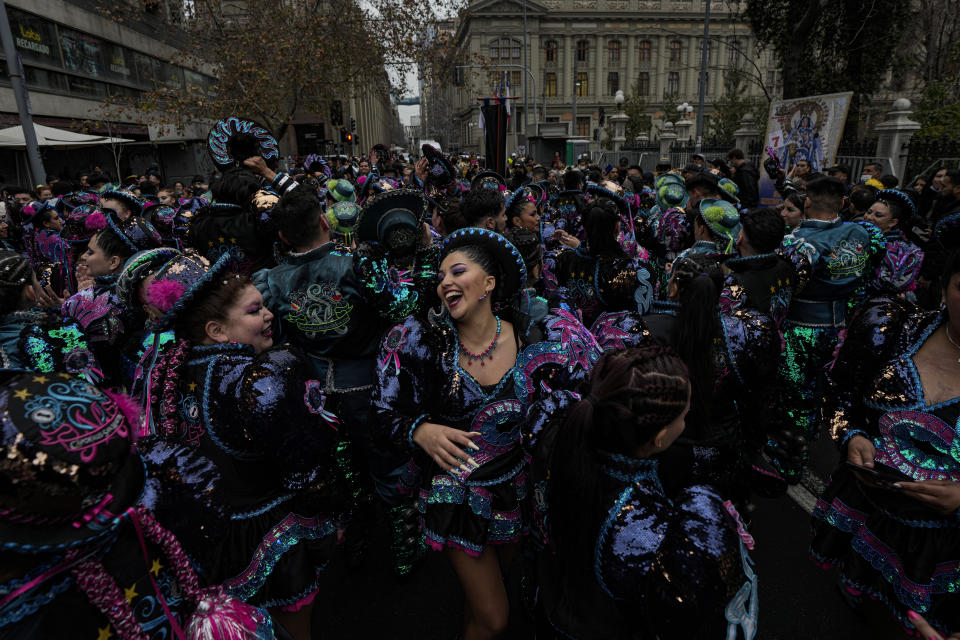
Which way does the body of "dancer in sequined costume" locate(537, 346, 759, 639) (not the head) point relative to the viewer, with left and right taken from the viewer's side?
facing away from the viewer and to the right of the viewer

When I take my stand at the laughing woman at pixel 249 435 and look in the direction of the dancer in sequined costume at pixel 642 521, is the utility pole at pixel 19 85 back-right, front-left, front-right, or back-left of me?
back-left

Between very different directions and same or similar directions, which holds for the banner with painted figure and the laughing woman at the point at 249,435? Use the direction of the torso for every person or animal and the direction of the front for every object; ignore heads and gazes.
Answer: very different directions

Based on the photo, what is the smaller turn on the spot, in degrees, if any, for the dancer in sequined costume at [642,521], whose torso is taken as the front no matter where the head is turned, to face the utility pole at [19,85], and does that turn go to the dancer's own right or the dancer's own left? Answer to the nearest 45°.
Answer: approximately 90° to the dancer's own left

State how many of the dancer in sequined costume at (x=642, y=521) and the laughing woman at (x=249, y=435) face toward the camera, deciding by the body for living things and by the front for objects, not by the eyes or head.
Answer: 0

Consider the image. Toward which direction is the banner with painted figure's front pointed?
toward the camera

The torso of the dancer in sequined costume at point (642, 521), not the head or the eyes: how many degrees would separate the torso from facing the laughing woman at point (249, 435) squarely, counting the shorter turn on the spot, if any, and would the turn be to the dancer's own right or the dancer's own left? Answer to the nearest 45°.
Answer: approximately 135° to the dancer's own left

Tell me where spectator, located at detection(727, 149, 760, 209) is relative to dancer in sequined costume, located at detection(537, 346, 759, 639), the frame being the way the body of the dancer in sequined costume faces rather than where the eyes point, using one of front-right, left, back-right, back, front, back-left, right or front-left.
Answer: front-left

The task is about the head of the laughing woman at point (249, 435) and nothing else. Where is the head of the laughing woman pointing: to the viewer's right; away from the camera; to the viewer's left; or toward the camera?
to the viewer's right

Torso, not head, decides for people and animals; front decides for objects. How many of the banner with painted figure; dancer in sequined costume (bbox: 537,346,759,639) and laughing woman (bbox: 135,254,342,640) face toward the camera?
1

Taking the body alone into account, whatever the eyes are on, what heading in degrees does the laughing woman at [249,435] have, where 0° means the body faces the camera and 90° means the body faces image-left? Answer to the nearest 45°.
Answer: approximately 225°

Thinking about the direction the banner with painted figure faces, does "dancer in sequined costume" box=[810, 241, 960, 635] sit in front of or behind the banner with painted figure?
in front

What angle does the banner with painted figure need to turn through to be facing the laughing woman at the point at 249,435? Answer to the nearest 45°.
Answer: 0° — it already faces them

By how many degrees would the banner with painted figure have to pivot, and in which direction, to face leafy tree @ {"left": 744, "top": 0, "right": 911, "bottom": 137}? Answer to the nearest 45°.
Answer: approximately 180°

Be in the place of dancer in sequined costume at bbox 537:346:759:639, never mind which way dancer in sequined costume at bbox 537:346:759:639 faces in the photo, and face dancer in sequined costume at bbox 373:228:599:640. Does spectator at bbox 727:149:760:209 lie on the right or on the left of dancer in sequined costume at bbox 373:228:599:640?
right

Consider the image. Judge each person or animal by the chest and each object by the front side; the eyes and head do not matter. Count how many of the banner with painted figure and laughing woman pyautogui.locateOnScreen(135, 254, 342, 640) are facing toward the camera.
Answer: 1
